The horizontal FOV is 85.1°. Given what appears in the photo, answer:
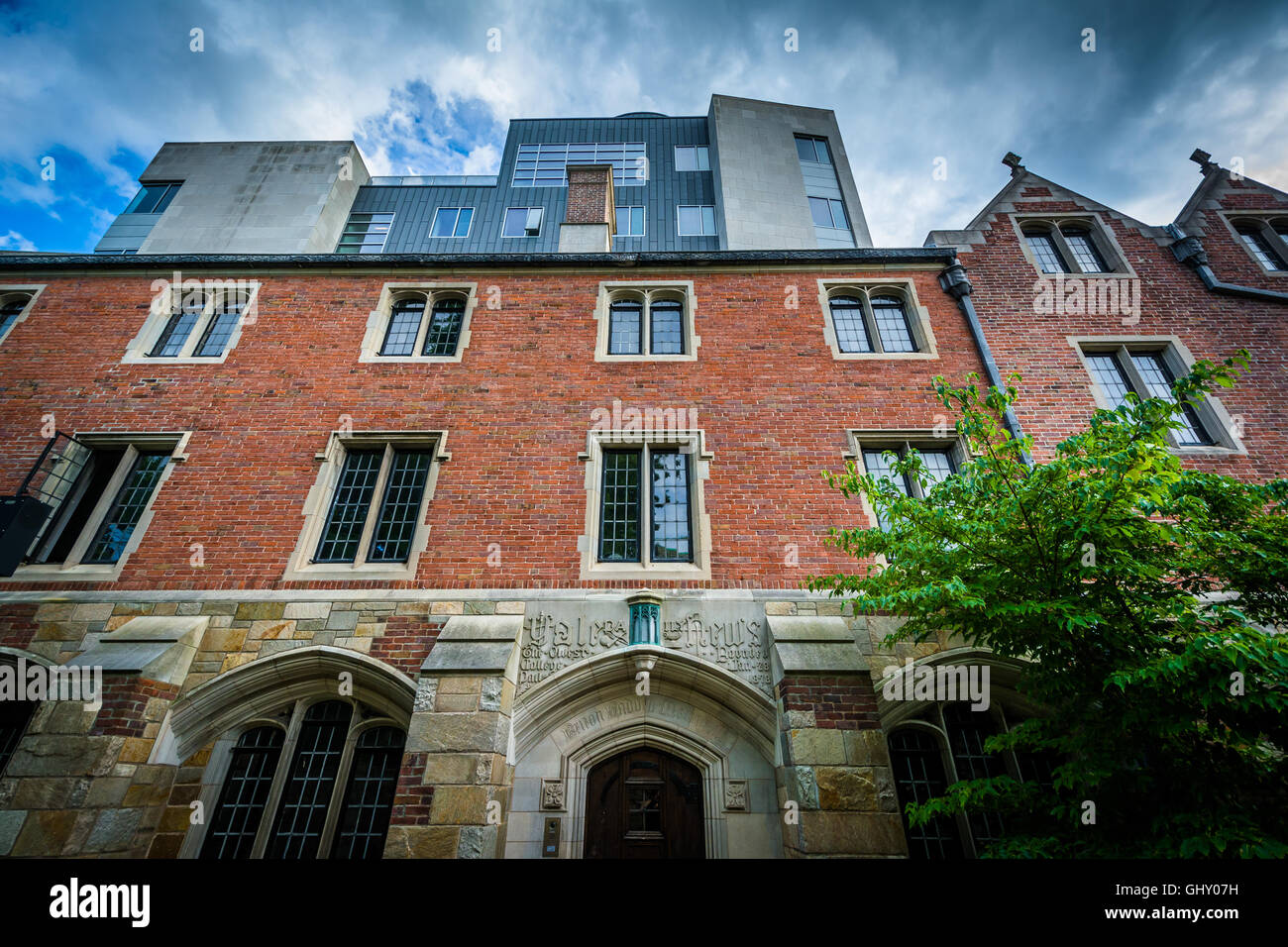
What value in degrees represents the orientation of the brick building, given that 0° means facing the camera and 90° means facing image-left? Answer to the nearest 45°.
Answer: approximately 0°

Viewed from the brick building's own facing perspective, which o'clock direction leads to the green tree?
The green tree is roughly at 10 o'clock from the brick building.
